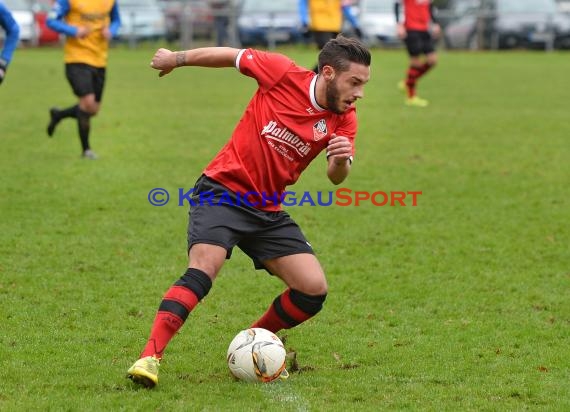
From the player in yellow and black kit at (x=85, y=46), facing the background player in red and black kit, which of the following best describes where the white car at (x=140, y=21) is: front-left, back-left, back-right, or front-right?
front-left

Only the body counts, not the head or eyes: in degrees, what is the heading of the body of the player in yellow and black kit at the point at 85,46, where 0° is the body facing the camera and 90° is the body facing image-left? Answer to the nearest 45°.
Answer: approximately 315°

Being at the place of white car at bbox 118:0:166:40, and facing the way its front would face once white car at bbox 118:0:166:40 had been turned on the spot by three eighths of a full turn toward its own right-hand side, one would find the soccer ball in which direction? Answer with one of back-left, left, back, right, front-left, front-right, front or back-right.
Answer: back-left

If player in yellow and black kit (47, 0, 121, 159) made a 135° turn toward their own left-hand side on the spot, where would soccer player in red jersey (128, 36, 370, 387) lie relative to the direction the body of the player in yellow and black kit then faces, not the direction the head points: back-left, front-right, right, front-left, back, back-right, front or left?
back

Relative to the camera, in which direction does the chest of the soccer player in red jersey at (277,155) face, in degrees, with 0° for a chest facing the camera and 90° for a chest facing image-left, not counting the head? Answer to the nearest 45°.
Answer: approximately 315°

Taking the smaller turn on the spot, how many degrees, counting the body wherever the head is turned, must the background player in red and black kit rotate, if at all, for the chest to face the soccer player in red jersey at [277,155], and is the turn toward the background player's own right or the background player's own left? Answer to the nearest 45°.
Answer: approximately 45° to the background player's own right

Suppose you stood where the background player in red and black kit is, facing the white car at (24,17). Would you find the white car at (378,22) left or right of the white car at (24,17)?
right

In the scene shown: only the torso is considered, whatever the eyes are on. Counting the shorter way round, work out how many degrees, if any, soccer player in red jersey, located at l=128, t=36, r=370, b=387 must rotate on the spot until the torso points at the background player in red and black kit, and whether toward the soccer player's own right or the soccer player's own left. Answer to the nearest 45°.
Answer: approximately 135° to the soccer player's own left

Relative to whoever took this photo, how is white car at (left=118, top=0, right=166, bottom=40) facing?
facing the viewer

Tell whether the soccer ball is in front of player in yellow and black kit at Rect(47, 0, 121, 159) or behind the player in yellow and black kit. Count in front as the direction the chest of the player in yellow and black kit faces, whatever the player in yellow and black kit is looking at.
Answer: in front

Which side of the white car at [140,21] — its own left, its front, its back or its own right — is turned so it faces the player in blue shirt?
front
